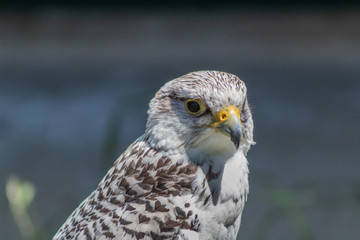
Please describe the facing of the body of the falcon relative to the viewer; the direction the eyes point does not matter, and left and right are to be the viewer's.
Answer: facing the viewer and to the right of the viewer
